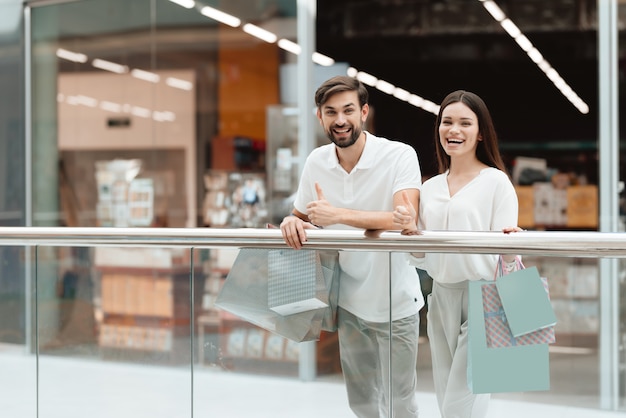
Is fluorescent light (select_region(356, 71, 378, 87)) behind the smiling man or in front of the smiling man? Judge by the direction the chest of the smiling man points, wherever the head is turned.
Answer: behind

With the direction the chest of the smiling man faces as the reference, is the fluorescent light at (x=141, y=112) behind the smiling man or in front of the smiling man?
behind

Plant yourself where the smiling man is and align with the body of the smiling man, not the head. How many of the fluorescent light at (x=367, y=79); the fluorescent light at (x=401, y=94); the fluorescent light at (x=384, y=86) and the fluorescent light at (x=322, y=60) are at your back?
4

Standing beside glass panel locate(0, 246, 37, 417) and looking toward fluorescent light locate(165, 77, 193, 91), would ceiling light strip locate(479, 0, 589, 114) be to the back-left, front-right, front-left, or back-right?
front-right

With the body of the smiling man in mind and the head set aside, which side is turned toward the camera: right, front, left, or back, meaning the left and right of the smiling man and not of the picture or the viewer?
front

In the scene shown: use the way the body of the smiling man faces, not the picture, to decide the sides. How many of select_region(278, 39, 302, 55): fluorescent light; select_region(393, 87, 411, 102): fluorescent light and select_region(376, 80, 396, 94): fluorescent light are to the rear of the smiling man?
3

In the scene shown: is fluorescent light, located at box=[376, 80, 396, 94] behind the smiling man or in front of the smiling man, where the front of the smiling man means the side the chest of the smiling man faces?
behind

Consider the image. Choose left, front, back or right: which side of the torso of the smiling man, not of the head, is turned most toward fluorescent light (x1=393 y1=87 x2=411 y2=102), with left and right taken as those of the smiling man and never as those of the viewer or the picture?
back

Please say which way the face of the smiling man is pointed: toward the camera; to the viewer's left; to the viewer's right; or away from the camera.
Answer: toward the camera

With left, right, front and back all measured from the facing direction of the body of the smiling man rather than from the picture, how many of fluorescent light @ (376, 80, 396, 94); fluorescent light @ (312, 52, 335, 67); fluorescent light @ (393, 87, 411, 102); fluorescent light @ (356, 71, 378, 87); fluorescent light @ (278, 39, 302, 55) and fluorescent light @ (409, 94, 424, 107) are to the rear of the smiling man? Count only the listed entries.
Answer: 6

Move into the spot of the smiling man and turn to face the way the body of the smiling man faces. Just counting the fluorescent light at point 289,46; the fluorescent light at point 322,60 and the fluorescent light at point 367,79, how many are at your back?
3
